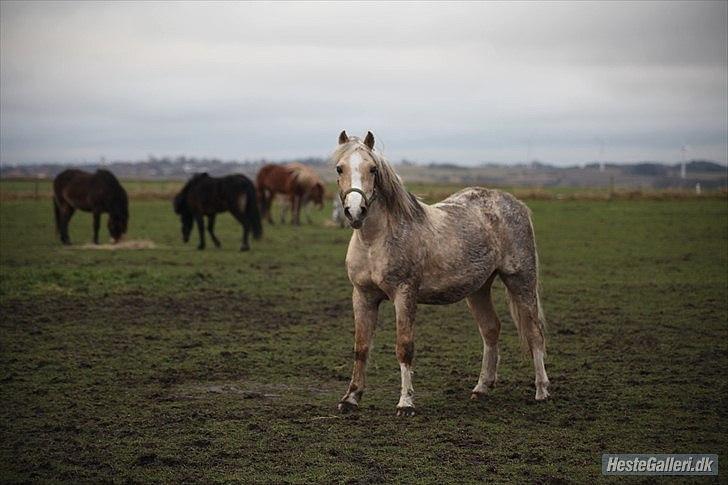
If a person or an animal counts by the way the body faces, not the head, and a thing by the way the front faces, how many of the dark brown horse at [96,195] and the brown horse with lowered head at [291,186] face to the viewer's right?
2

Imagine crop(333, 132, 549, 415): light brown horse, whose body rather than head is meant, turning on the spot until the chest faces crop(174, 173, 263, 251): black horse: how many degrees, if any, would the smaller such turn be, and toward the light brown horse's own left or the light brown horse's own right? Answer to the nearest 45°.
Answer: approximately 135° to the light brown horse's own right

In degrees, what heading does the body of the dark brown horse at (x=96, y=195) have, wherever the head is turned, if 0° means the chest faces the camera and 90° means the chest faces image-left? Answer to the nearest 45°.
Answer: approximately 270°

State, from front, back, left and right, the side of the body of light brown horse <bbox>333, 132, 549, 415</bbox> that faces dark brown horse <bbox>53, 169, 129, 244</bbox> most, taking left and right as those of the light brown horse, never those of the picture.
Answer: right

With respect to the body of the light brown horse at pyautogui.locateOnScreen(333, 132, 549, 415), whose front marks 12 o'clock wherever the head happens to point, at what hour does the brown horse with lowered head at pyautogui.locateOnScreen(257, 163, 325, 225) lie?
The brown horse with lowered head is roughly at 4 o'clock from the light brown horse.

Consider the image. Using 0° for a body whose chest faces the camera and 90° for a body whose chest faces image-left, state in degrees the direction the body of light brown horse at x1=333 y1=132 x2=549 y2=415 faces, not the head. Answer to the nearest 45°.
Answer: approximately 45°

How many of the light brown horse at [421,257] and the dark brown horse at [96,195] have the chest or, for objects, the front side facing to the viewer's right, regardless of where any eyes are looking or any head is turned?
1

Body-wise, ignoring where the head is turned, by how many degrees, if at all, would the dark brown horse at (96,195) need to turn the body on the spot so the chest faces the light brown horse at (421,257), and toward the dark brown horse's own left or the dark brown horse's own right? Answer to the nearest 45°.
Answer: approximately 90° to the dark brown horse's own right

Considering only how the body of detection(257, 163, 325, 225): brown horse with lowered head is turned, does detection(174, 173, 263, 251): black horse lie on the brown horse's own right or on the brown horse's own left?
on the brown horse's own right

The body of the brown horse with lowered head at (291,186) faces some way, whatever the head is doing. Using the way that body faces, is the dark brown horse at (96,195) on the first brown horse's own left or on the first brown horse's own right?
on the first brown horse's own right

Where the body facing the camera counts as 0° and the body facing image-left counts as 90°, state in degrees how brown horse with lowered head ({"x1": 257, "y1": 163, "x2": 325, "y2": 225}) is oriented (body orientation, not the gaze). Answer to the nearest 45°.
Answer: approximately 270°
